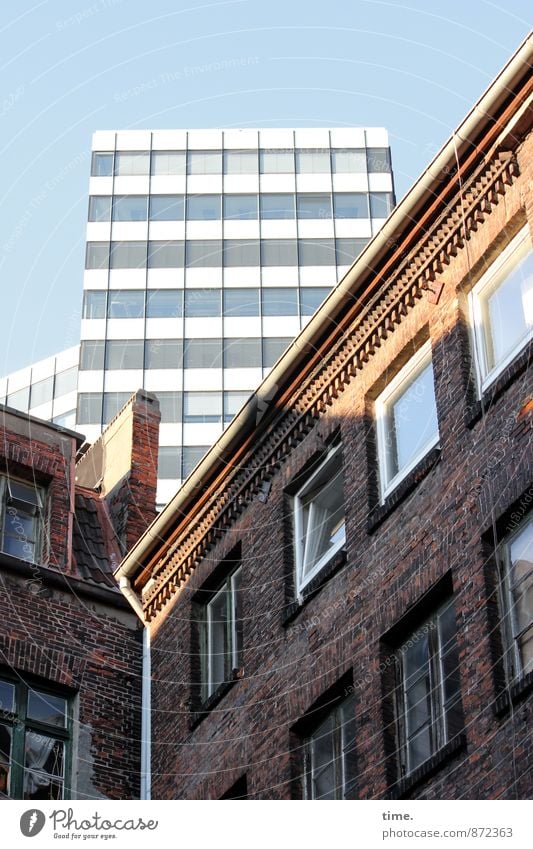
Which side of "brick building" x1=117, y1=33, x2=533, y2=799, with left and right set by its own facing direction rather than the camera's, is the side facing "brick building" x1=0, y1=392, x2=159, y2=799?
right

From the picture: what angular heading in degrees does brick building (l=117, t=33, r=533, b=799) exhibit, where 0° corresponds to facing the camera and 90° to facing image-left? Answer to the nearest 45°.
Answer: approximately 45°
